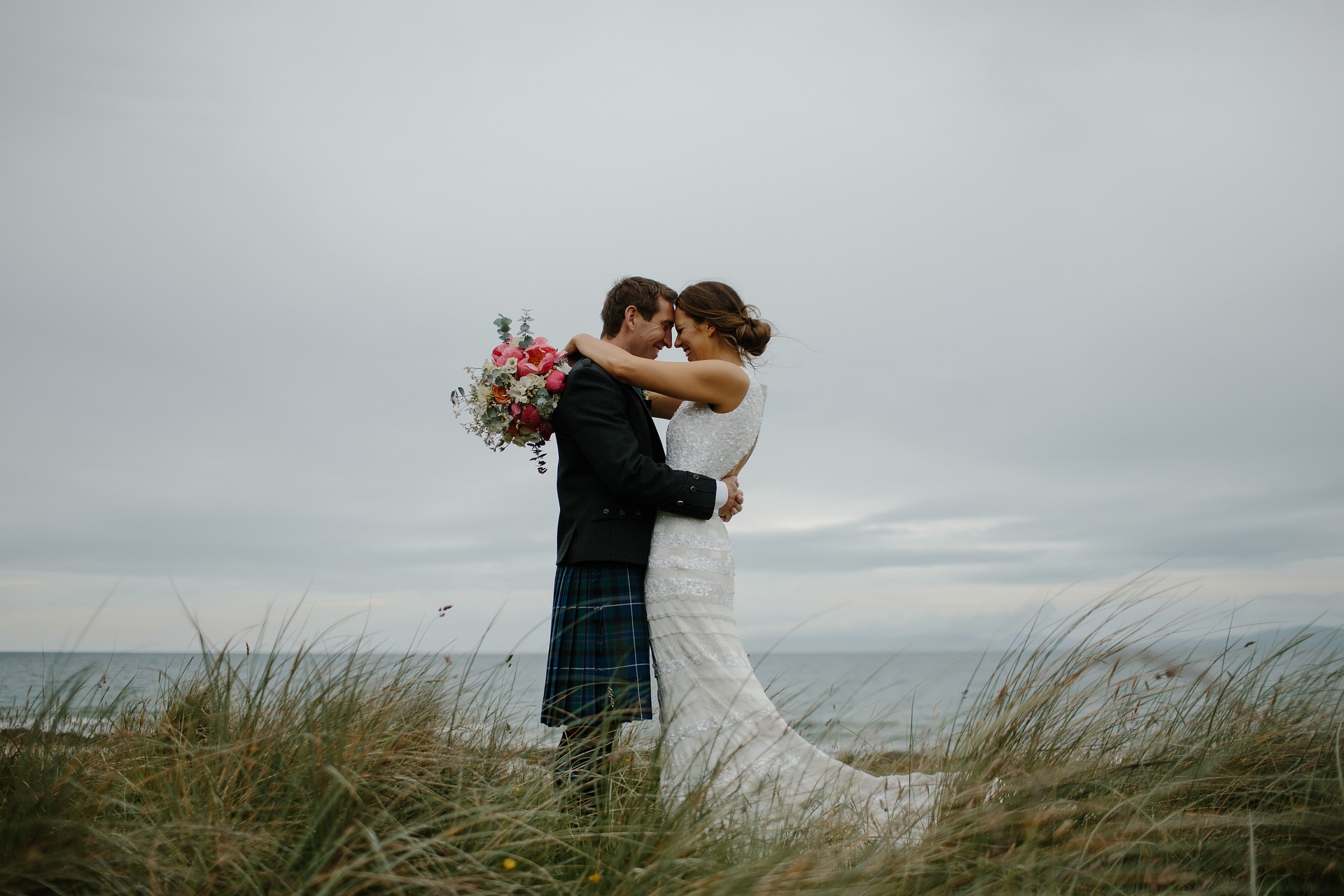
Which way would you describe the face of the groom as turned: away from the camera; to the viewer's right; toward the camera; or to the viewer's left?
to the viewer's right

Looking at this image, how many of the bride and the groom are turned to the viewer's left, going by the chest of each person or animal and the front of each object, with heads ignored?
1

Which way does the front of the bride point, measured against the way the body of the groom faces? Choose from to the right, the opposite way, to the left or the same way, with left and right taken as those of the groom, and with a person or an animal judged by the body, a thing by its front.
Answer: the opposite way

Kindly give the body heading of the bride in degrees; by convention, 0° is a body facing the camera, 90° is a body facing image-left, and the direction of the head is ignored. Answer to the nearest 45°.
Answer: approximately 90°

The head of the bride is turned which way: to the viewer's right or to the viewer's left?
to the viewer's left

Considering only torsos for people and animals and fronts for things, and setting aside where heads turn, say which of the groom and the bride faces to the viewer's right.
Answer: the groom

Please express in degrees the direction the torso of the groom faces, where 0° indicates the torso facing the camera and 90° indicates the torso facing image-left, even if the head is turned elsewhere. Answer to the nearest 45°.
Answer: approximately 270°
